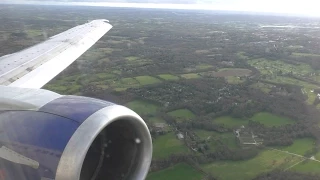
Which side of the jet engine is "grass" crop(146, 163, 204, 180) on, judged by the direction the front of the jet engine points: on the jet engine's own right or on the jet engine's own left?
on the jet engine's own left

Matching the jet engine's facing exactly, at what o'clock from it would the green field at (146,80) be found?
The green field is roughly at 8 o'clock from the jet engine.

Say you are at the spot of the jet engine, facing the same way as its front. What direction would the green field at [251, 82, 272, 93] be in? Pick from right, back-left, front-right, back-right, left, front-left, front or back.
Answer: left

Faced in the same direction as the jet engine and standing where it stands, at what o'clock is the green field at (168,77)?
The green field is roughly at 8 o'clock from the jet engine.

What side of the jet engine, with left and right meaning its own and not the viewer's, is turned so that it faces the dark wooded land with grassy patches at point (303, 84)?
left

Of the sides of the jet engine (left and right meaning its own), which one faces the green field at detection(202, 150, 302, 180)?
left

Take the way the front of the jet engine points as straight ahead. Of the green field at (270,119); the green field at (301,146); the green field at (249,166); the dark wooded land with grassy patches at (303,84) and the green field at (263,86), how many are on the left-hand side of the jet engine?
5

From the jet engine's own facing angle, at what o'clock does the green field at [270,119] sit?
The green field is roughly at 9 o'clock from the jet engine.

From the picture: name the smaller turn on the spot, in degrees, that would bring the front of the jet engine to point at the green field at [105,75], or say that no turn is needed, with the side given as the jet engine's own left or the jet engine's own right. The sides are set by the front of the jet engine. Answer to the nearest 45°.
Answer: approximately 135° to the jet engine's own left

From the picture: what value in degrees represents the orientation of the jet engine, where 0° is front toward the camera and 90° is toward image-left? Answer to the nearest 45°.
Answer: approximately 315°
